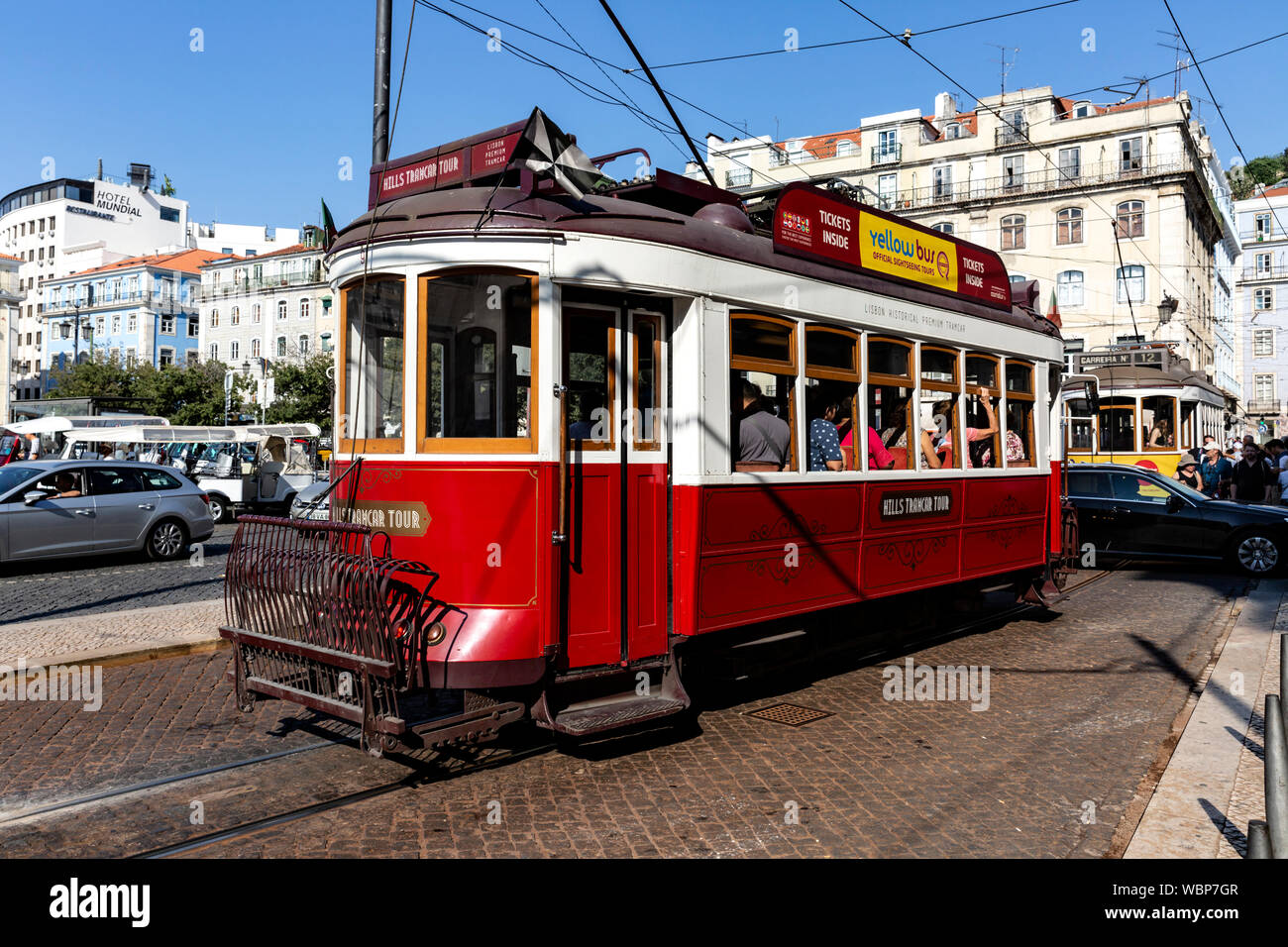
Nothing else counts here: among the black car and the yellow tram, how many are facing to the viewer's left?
0

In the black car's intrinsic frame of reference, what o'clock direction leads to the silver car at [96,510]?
The silver car is roughly at 5 o'clock from the black car.

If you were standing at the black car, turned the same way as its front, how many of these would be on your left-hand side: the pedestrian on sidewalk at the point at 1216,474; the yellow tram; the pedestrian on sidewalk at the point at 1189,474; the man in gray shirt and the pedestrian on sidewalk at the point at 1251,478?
4

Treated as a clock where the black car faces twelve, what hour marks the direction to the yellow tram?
The yellow tram is roughly at 9 o'clock from the black car.

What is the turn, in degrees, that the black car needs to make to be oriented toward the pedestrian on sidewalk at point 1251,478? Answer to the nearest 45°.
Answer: approximately 90° to its left

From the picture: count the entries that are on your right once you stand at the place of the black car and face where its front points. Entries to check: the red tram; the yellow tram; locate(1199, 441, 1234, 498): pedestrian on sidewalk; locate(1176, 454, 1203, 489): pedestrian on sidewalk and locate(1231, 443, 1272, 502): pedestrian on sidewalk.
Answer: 1

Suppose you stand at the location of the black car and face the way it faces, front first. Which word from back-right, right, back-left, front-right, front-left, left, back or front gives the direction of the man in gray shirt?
right

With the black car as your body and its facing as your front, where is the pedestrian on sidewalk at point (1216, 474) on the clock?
The pedestrian on sidewalk is roughly at 9 o'clock from the black car.

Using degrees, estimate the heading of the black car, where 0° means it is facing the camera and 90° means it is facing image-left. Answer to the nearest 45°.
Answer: approximately 270°

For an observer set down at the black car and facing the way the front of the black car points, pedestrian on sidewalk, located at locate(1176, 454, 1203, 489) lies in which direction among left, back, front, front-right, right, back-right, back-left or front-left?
left
